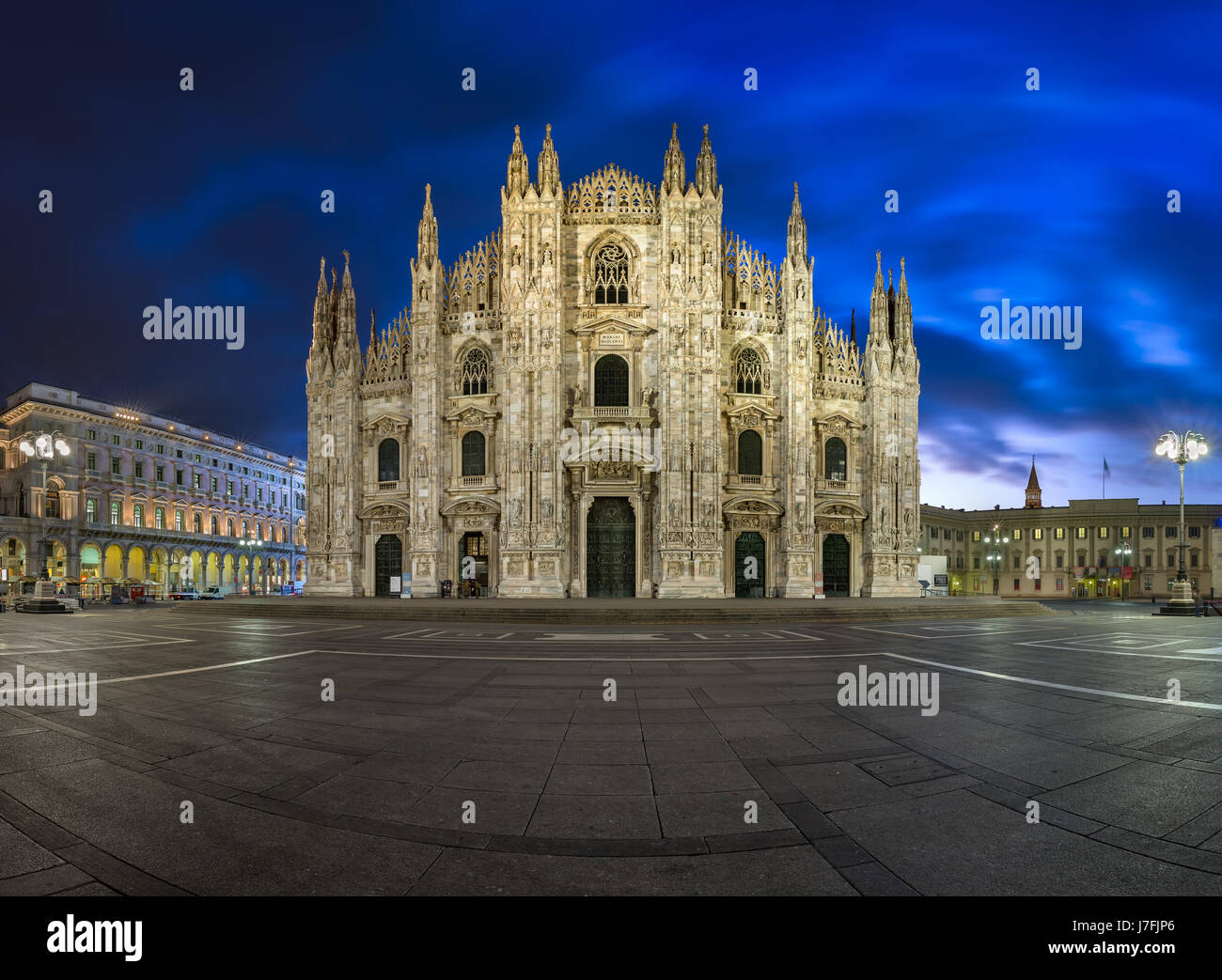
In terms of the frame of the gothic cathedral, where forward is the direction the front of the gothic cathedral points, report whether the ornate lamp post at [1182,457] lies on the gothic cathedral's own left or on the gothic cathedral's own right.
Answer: on the gothic cathedral's own left

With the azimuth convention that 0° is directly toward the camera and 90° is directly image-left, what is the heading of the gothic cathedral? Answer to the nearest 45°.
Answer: approximately 0°
